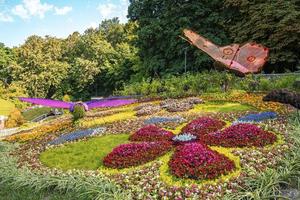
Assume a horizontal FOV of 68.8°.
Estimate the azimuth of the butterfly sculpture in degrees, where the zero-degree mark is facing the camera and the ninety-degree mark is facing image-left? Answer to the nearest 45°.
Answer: approximately 90°

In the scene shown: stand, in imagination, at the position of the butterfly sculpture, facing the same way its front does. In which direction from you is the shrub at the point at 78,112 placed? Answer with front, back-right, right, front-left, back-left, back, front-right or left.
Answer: front-left

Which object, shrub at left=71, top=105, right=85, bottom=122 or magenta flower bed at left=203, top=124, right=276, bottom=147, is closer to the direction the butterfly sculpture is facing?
the shrub
